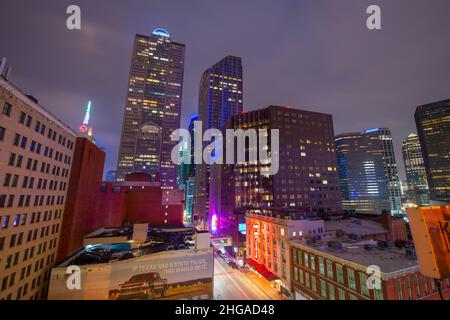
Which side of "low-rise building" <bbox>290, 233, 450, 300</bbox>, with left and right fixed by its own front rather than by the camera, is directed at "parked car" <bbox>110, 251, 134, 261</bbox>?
front

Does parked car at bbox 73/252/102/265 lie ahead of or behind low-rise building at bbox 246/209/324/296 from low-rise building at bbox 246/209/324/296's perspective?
ahead

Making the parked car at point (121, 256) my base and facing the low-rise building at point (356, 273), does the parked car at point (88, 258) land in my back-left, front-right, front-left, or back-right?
back-right

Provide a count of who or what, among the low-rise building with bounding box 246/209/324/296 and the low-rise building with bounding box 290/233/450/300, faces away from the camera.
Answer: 0

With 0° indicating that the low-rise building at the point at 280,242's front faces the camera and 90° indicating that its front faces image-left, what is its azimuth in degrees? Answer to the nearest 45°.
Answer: approximately 45°

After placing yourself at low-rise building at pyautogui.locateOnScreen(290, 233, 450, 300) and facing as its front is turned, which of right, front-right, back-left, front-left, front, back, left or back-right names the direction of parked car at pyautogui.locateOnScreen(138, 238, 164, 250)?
front-right

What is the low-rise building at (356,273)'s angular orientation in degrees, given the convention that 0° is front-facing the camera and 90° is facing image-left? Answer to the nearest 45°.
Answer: approximately 45°
